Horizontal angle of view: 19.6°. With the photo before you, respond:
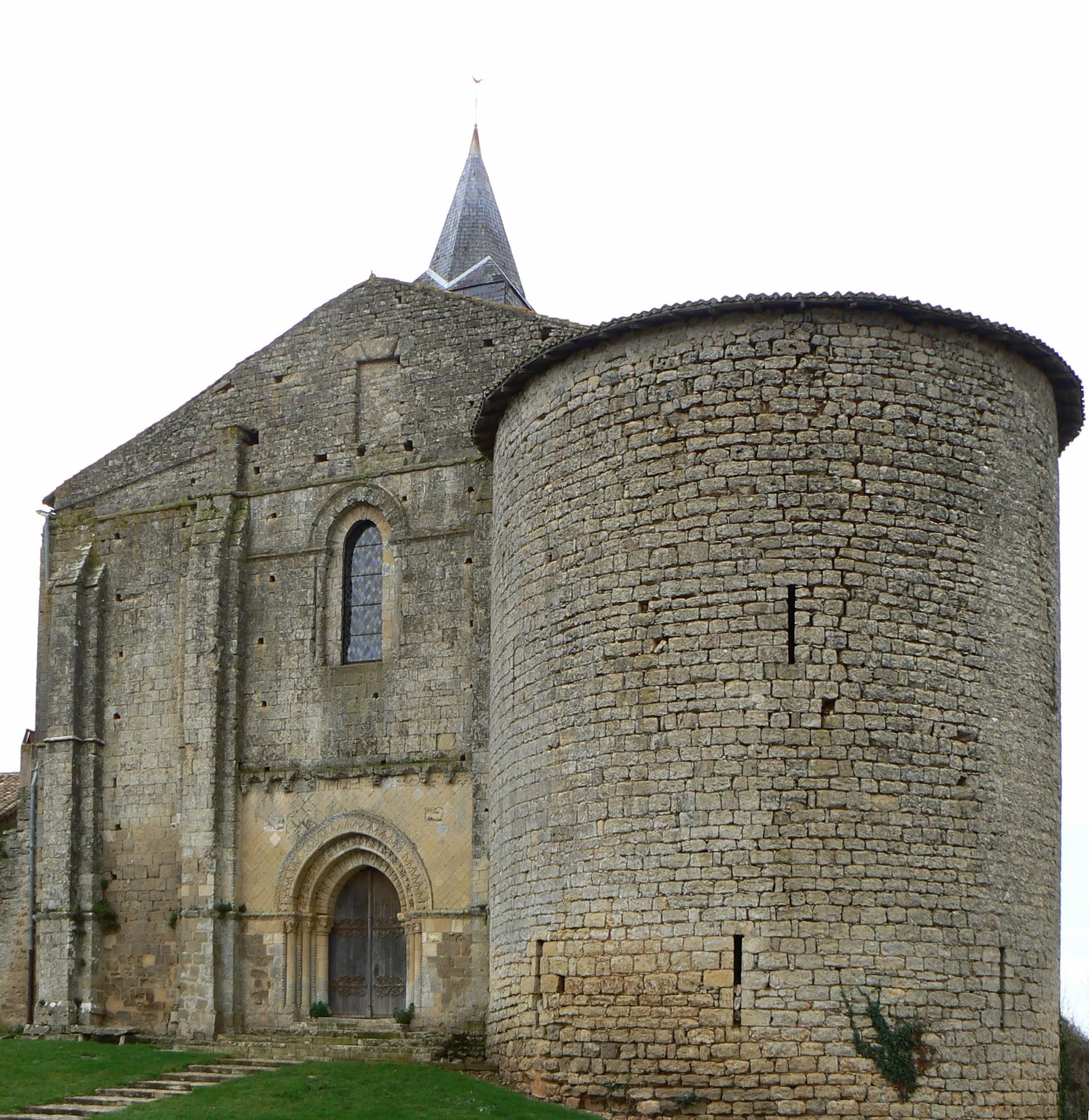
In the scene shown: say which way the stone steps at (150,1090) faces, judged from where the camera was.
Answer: facing the viewer and to the left of the viewer

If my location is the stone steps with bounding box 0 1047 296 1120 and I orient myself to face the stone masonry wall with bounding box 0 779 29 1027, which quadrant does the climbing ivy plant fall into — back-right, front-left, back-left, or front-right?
back-right

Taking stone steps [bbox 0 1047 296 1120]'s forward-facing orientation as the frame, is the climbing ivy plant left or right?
on its left

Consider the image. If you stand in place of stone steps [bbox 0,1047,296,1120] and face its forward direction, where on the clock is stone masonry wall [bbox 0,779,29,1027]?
The stone masonry wall is roughly at 4 o'clock from the stone steps.
